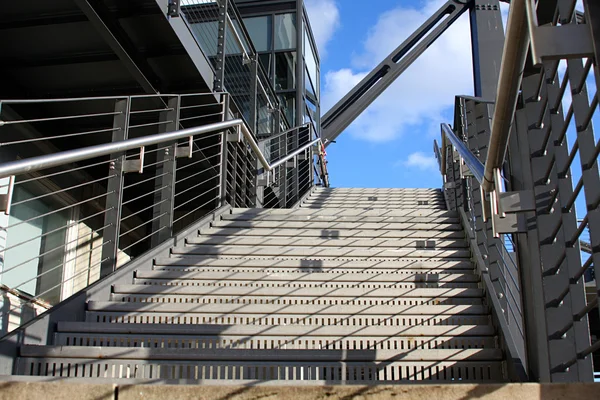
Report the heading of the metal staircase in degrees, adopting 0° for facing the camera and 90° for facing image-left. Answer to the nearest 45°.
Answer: approximately 0°

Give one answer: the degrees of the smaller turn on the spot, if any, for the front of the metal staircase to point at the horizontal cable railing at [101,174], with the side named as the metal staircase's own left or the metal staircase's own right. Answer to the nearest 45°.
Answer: approximately 135° to the metal staircase's own right
